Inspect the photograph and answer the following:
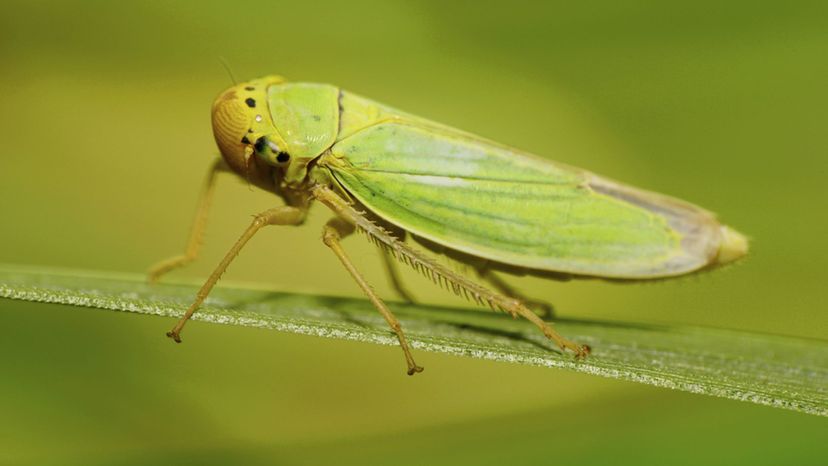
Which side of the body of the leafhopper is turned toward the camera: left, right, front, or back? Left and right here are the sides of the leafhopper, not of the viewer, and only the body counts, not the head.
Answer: left
